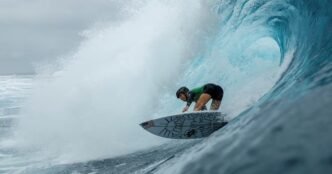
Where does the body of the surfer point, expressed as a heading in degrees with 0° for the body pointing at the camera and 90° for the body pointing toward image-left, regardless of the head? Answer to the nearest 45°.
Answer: approximately 90°
